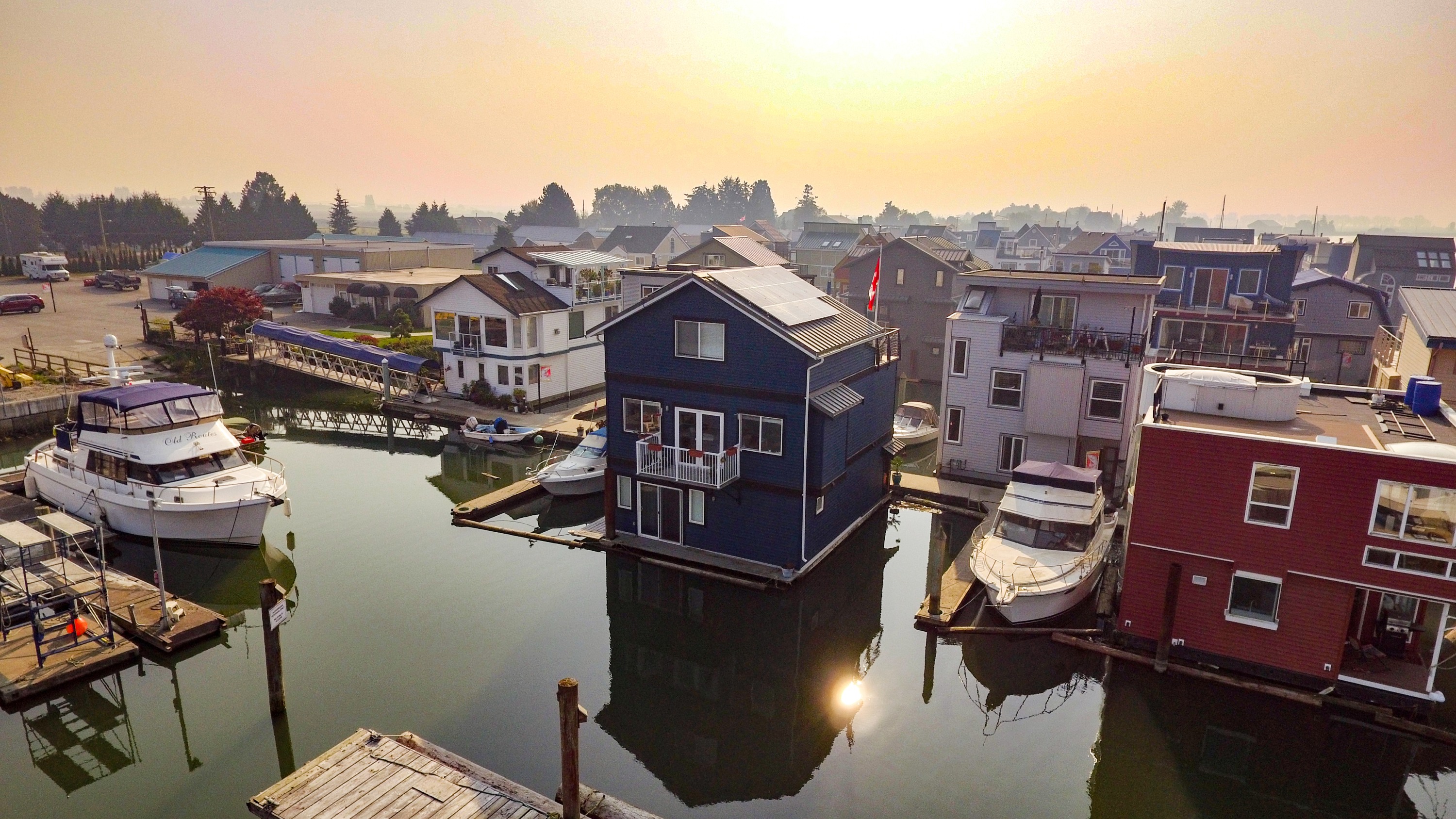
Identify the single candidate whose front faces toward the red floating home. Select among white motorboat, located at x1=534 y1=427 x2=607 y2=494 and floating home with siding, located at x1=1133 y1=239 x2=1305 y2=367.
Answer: the floating home with siding

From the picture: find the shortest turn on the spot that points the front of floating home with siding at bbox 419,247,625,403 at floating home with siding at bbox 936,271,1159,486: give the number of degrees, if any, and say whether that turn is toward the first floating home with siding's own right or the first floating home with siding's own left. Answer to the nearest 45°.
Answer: approximately 90° to the first floating home with siding's own left

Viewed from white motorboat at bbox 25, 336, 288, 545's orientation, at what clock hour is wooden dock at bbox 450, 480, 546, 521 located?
The wooden dock is roughly at 11 o'clock from the white motorboat.
